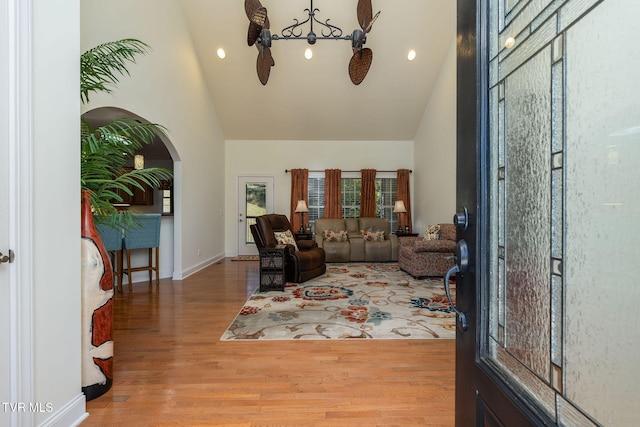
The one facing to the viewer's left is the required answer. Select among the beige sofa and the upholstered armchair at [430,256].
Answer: the upholstered armchair

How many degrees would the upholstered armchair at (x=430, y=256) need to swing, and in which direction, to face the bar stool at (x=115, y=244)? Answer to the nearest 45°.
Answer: approximately 45° to its left

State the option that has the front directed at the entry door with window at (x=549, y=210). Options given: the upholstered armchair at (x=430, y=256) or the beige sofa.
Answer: the beige sofa

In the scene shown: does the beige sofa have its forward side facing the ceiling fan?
yes

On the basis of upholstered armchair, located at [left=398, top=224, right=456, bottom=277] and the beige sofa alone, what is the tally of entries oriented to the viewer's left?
1

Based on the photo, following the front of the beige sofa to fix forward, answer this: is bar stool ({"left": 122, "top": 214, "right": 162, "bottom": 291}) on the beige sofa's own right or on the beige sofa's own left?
on the beige sofa's own right

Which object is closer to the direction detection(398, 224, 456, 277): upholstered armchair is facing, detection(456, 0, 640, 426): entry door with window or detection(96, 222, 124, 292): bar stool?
the bar stool

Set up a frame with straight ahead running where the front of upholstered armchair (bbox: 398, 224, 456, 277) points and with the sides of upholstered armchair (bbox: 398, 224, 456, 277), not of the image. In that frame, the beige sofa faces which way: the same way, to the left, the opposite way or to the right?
to the left

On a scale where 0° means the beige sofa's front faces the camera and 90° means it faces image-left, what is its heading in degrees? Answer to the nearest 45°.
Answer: approximately 0°

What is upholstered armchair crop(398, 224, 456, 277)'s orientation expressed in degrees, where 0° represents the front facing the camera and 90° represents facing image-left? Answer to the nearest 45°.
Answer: approximately 90°

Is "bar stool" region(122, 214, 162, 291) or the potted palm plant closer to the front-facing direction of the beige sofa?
the potted palm plant
